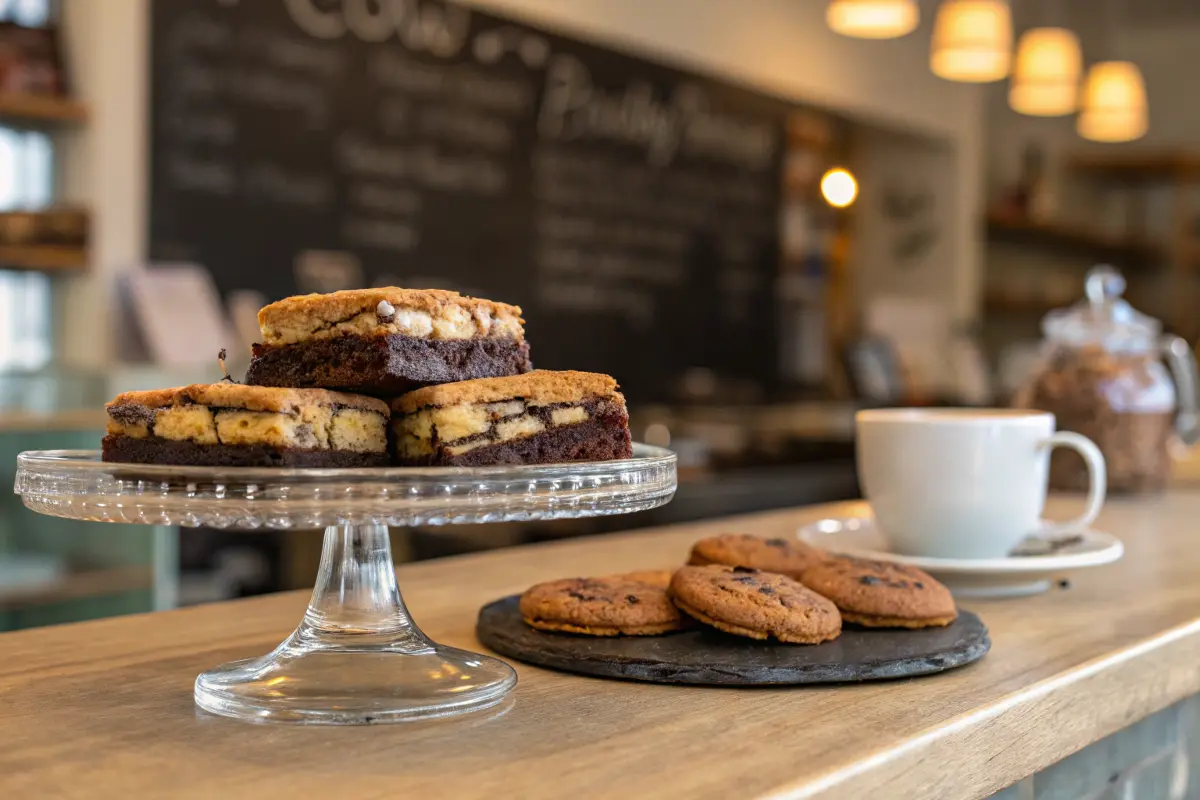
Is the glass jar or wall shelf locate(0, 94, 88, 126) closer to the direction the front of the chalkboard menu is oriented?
the glass jar

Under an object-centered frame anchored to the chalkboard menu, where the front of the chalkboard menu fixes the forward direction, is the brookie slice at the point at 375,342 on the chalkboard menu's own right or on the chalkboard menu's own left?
on the chalkboard menu's own right

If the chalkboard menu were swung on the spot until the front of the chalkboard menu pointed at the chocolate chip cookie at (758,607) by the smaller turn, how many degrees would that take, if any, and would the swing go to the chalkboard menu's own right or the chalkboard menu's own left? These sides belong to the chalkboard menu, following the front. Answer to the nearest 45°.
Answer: approximately 45° to the chalkboard menu's own right

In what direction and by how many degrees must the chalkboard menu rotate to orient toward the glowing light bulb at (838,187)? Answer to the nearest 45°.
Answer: approximately 90° to its left

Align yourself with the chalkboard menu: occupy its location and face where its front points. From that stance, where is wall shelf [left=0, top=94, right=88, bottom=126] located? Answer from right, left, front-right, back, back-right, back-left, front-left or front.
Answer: right

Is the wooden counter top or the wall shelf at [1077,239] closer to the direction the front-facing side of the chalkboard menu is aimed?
the wooden counter top

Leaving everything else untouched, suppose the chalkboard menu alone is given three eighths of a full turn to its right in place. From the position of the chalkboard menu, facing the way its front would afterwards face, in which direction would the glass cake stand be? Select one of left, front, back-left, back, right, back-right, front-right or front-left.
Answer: left

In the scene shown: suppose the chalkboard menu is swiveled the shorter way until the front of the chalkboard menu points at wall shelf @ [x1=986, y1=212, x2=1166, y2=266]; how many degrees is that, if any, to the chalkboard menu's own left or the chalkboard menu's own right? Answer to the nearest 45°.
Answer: approximately 90° to the chalkboard menu's own left

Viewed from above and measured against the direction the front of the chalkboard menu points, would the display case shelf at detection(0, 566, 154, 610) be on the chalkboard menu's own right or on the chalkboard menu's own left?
on the chalkboard menu's own right

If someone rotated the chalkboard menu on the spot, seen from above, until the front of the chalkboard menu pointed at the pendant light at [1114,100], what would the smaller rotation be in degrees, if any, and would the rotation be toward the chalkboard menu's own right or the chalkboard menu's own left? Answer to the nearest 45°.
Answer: approximately 45° to the chalkboard menu's own left

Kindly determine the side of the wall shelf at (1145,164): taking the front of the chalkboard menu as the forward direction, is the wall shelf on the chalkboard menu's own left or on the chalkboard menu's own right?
on the chalkboard menu's own left

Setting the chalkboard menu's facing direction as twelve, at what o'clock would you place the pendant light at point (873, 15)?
The pendant light is roughly at 11 o'clock from the chalkboard menu.

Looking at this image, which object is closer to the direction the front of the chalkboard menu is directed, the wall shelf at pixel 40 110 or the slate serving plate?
the slate serving plate

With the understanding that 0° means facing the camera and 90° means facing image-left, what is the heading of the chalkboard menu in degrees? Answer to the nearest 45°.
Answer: approximately 315°

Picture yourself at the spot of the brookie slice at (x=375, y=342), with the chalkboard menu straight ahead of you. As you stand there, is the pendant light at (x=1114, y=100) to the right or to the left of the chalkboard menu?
right
